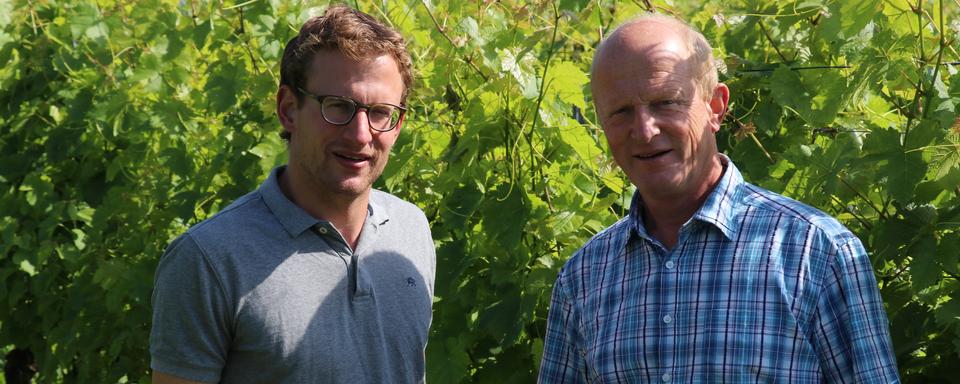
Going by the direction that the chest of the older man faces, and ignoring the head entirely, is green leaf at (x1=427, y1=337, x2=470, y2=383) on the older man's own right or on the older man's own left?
on the older man's own right

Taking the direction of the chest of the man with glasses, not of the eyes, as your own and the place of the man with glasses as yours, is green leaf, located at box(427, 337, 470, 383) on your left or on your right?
on your left

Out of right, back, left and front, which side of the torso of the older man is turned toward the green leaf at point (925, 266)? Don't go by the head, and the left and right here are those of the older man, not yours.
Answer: back

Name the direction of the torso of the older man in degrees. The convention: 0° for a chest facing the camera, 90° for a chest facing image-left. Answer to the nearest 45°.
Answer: approximately 45°

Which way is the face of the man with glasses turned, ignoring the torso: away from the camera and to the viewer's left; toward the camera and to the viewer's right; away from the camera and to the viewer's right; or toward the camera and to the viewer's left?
toward the camera and to the viewer's right

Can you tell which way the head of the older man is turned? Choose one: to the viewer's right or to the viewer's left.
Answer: to the viewer's left

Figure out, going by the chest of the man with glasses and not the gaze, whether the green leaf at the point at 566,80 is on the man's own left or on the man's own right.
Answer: on the man's own left
